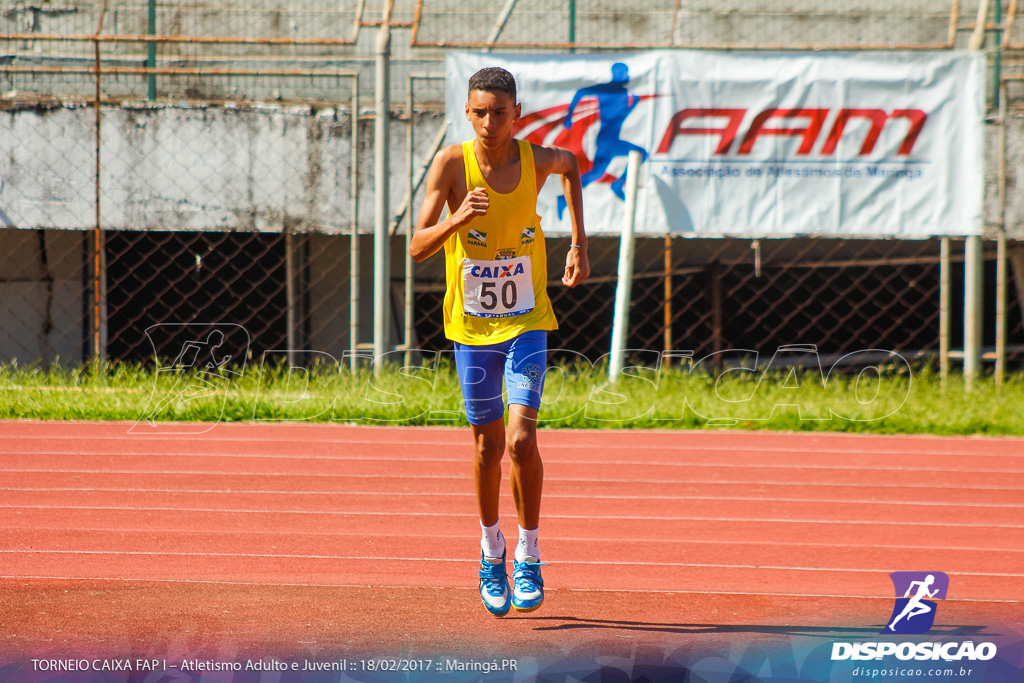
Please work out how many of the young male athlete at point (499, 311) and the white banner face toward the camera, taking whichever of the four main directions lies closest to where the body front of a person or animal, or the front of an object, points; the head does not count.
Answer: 2

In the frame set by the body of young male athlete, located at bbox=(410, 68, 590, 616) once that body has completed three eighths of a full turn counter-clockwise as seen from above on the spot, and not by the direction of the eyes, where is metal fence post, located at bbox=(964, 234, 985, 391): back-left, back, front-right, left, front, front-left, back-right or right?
front

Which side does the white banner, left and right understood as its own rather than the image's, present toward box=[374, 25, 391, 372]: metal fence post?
right

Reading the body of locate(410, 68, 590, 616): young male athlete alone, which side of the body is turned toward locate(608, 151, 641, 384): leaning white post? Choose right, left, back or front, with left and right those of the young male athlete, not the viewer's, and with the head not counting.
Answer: back

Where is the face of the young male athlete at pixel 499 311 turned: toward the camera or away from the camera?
toward the camera

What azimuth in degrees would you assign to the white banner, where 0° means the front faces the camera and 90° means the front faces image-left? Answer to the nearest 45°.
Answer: approximately 0°

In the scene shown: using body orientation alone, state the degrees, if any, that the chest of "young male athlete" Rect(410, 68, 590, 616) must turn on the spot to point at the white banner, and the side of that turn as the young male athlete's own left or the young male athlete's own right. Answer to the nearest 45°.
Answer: approximately 135° to the young male athlete's own left

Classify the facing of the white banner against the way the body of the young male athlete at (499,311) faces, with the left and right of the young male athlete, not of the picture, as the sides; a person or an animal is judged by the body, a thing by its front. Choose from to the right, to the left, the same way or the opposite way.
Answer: the same way

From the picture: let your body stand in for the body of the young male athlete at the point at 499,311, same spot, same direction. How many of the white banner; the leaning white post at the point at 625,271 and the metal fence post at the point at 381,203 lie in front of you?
0

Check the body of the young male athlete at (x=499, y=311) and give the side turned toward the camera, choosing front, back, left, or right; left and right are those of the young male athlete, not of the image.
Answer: front

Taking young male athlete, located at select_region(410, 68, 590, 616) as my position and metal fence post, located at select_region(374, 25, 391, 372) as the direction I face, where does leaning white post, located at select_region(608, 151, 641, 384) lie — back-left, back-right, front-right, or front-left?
front-right

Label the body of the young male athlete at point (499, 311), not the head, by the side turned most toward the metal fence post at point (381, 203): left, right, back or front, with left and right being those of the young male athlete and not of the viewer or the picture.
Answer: back
